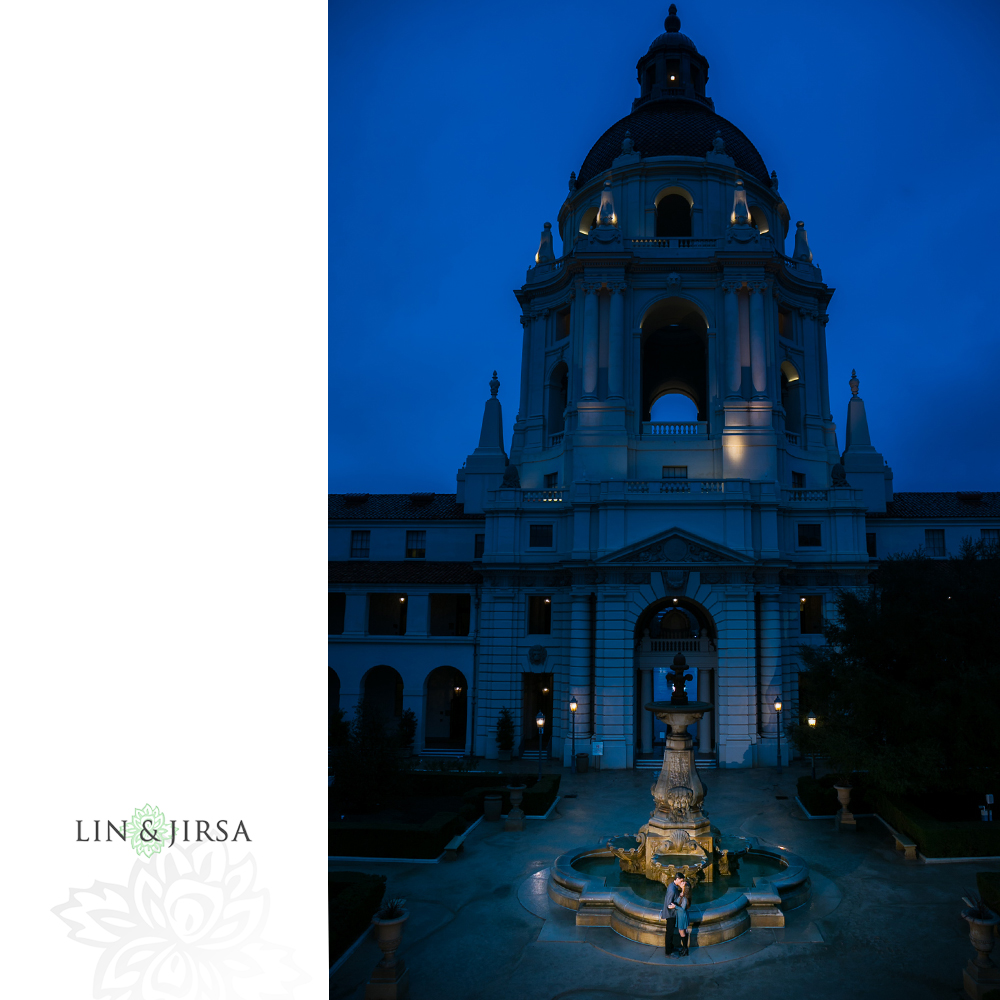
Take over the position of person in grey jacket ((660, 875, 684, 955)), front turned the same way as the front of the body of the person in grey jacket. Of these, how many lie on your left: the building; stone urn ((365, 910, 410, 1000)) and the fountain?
2

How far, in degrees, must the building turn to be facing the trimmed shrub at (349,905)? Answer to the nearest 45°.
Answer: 0° — it already faces it

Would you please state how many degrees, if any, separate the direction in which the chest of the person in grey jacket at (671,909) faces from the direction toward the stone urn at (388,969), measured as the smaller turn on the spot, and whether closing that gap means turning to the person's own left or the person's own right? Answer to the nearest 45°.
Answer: approximately 135° to the person's own right

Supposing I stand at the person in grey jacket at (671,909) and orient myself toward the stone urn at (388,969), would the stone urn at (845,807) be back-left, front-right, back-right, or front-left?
back-right

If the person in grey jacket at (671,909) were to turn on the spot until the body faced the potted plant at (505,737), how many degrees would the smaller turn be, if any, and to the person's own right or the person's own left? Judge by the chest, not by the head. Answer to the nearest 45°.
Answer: approximately 90° to the person's own left

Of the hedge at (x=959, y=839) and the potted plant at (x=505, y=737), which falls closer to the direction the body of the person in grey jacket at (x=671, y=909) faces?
the hedge

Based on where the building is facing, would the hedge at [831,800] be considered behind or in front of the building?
in front

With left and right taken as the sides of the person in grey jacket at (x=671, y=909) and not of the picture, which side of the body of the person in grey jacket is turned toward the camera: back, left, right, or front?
right

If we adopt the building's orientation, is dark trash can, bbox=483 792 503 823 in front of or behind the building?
in front

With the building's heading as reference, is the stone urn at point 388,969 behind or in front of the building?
in front

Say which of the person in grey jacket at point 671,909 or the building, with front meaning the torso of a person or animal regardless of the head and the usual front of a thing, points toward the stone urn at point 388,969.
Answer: the building

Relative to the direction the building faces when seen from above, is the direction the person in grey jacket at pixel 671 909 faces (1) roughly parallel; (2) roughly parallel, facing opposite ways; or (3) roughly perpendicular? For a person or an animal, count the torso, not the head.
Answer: roughly perpendicular

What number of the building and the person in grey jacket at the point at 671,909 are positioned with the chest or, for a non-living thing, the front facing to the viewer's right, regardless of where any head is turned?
1

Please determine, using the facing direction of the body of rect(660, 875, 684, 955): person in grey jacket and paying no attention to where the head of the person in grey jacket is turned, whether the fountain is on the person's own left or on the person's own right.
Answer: on the person's own left

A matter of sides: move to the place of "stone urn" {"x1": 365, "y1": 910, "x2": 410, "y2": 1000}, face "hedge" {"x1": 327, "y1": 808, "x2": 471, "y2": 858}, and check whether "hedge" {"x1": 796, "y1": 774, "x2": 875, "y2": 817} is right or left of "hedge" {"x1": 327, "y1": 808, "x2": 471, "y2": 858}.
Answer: right
